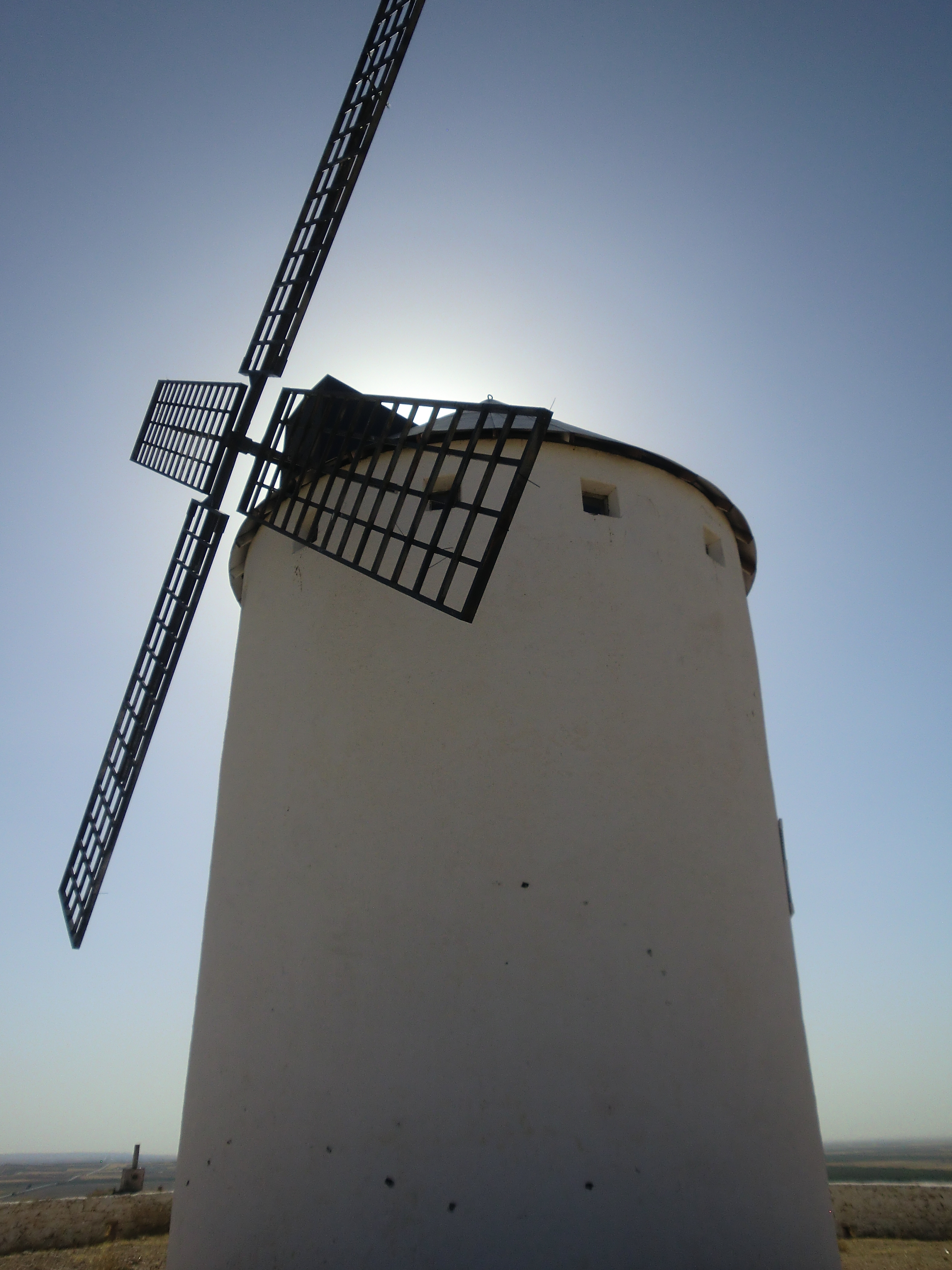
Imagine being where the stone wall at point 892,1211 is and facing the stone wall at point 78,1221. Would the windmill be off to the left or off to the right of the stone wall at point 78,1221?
left

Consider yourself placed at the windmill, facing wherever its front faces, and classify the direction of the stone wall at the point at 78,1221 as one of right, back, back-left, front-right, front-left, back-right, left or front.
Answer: right

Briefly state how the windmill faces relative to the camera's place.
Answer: facing the viewer and to the left of the viewer

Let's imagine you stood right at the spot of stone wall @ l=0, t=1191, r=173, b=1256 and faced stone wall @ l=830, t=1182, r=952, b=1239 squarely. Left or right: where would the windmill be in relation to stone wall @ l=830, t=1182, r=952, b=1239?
right

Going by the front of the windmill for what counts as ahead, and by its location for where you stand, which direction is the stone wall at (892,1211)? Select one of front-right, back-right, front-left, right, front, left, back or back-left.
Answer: back
